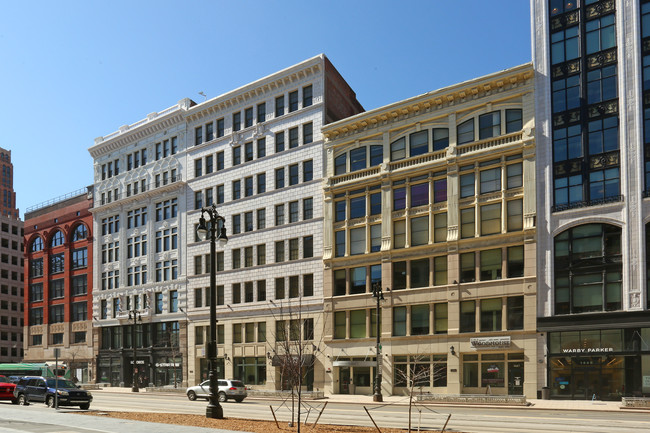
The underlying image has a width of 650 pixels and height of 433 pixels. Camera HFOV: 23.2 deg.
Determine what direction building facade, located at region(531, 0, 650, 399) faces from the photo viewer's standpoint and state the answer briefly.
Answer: facing the viewer

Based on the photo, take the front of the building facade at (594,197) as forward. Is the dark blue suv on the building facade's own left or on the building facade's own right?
on the building facade's own right

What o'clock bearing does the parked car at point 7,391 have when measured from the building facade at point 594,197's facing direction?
The parked car is roughly at 2 o'clock from the building facade.
